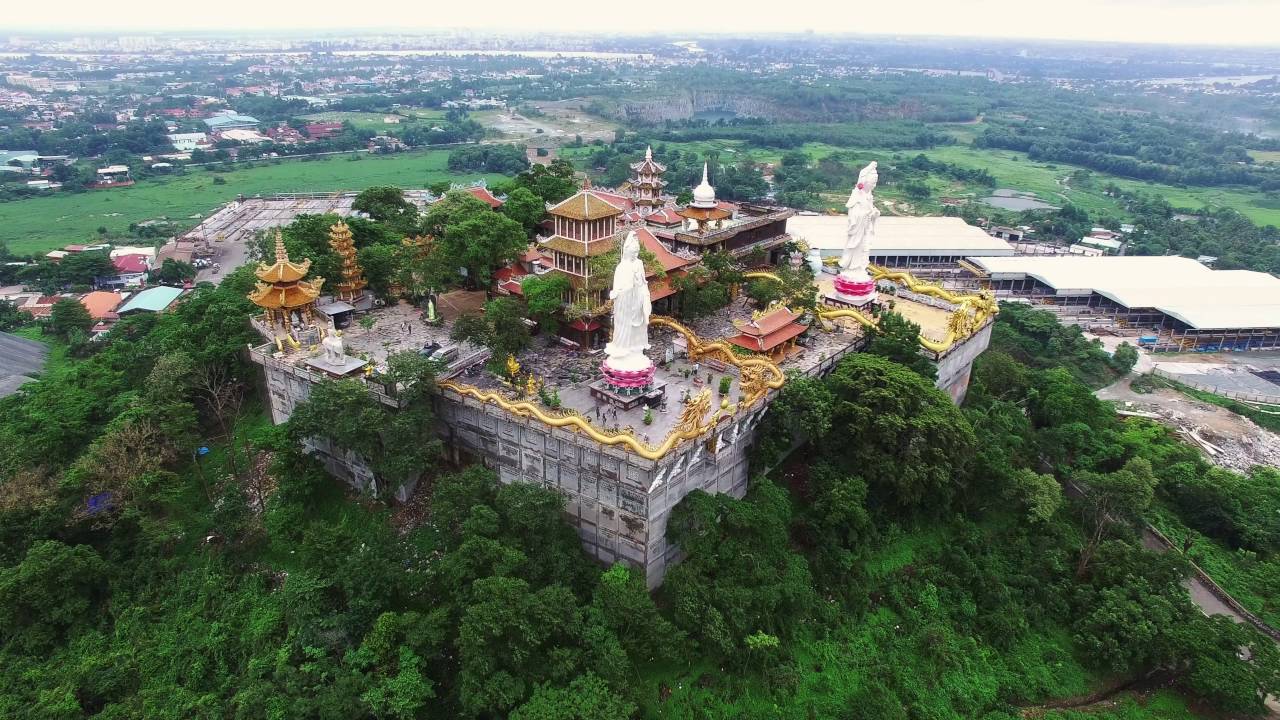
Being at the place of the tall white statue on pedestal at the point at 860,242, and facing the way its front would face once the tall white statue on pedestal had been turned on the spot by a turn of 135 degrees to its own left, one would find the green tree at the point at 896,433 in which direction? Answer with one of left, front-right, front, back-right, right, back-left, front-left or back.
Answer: back

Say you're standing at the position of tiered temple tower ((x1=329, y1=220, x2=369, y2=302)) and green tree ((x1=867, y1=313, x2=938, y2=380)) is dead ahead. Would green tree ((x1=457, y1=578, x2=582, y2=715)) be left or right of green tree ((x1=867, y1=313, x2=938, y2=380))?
right

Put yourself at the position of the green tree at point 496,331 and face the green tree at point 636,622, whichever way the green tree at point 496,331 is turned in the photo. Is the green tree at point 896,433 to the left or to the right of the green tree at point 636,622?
left

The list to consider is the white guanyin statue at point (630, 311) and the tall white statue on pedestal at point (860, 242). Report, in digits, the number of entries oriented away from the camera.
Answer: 0

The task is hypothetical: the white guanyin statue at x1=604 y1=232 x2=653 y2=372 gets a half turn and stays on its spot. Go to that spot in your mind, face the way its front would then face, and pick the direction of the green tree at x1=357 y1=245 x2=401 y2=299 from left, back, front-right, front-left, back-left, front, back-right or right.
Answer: front

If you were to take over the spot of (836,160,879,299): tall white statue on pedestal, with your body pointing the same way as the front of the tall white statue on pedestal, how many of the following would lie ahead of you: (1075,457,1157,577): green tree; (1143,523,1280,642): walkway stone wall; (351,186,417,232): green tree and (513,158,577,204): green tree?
2

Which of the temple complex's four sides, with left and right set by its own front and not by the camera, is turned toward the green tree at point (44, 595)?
right

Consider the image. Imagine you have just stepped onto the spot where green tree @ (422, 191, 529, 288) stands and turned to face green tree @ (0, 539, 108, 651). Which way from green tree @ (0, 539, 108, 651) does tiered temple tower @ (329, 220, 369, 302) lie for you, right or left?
right

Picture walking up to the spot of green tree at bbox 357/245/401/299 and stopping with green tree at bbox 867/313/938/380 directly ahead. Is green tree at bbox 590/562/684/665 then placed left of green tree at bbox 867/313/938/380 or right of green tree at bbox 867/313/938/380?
right

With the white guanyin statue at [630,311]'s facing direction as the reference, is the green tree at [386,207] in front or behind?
behind

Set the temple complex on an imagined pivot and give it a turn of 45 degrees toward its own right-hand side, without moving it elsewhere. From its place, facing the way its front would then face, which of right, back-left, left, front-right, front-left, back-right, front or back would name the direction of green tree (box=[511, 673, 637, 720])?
front

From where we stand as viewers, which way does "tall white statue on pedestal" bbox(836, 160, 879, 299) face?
facing the viewer and to the right of the viewer
